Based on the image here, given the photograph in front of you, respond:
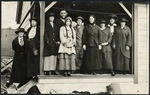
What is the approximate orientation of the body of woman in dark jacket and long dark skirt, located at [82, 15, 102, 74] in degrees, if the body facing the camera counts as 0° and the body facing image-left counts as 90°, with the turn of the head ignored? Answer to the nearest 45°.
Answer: approximately 0°

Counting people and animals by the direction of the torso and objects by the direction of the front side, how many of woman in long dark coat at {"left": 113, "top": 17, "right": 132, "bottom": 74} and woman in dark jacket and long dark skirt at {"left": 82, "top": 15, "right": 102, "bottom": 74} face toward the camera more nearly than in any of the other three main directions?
2

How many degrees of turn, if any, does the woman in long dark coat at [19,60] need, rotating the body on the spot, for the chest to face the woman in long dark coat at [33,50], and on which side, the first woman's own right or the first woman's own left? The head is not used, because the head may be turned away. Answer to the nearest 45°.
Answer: approximately 90° to the first woman's own left

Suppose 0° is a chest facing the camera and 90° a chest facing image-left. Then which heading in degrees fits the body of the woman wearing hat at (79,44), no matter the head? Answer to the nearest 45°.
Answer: approximately 0°

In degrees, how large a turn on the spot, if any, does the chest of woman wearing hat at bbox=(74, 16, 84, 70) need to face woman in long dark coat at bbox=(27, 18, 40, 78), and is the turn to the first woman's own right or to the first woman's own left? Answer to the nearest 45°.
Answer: approximately 90° to the first woman's own right

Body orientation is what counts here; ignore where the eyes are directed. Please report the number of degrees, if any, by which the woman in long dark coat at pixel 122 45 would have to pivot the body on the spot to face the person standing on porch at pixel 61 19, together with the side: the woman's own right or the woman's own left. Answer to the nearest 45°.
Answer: approximately 90° to the woman's own right
